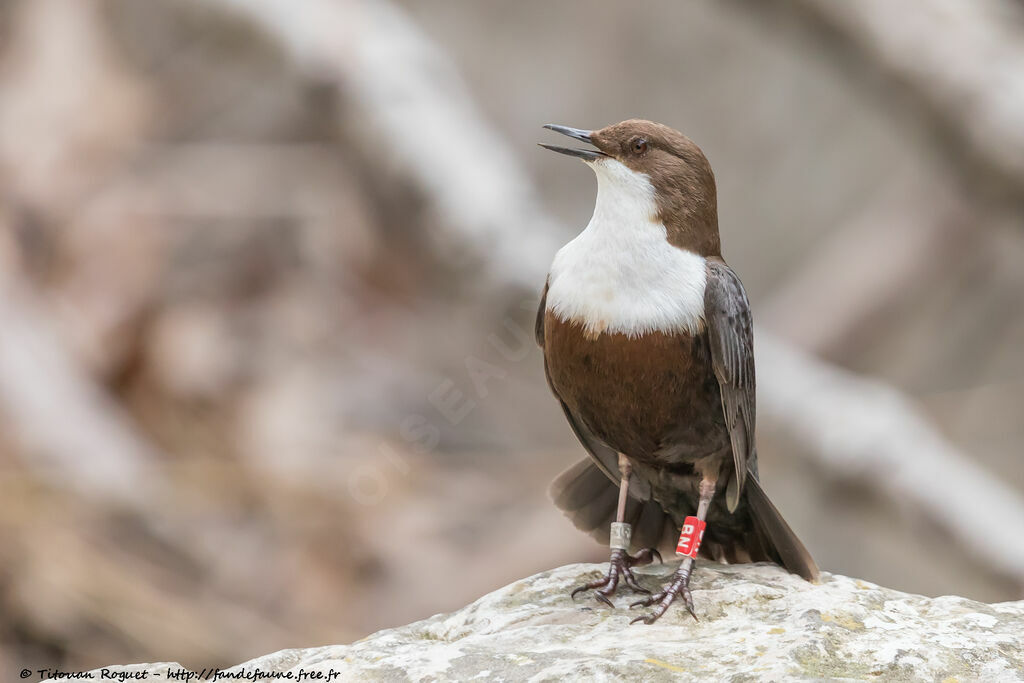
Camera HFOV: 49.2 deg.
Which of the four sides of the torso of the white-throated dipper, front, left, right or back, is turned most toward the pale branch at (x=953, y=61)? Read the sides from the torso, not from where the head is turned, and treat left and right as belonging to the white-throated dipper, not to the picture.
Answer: back

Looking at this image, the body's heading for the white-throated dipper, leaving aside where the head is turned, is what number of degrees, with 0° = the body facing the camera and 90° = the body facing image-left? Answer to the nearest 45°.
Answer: approximately 45°
